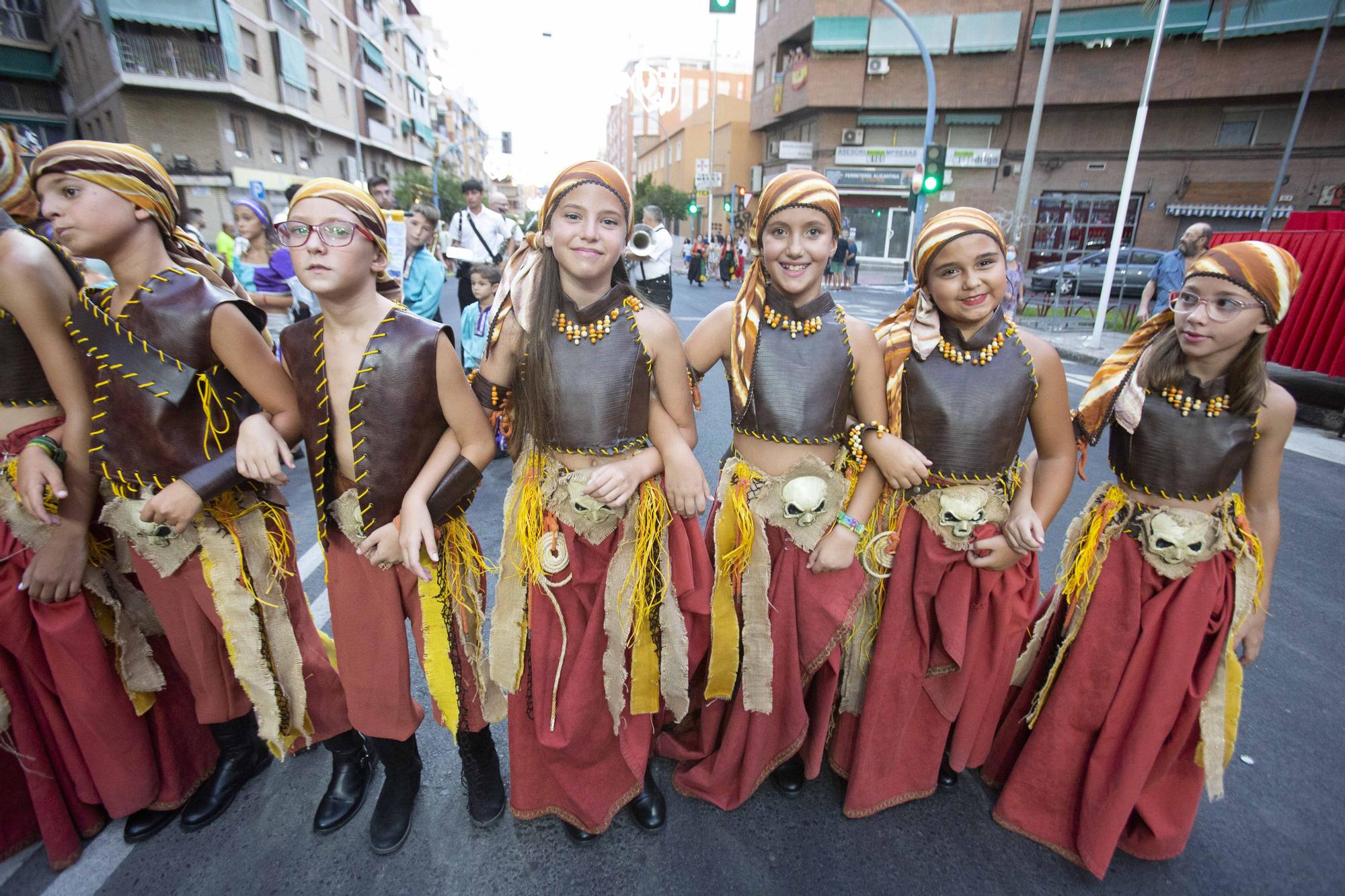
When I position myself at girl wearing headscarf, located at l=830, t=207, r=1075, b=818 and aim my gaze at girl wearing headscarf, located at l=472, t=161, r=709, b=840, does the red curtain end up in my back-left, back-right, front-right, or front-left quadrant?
back-right

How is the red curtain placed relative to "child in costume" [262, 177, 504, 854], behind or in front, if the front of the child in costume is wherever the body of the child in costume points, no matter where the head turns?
behind

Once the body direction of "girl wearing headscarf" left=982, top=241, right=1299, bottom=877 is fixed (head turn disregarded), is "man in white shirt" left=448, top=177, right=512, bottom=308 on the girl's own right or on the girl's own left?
on the girl's own right

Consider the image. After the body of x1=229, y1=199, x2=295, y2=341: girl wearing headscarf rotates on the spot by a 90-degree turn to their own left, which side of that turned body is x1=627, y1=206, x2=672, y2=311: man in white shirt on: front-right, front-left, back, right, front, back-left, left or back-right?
front-left

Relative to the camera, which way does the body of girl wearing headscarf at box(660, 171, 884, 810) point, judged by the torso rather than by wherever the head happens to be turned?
toward the camera

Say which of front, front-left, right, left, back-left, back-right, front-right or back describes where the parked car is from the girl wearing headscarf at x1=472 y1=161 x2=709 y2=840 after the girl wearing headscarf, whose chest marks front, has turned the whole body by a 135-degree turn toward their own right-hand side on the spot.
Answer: right

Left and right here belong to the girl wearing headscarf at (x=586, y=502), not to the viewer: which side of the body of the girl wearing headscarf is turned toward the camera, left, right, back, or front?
front

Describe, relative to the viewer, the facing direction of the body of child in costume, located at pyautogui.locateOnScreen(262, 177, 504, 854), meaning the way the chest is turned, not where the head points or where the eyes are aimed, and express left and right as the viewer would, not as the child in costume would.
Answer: facing the viewer and to the left of the viewer

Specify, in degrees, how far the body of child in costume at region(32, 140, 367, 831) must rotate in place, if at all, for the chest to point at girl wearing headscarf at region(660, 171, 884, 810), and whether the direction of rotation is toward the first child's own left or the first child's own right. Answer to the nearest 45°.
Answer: approximately 90° to the first child's own left
